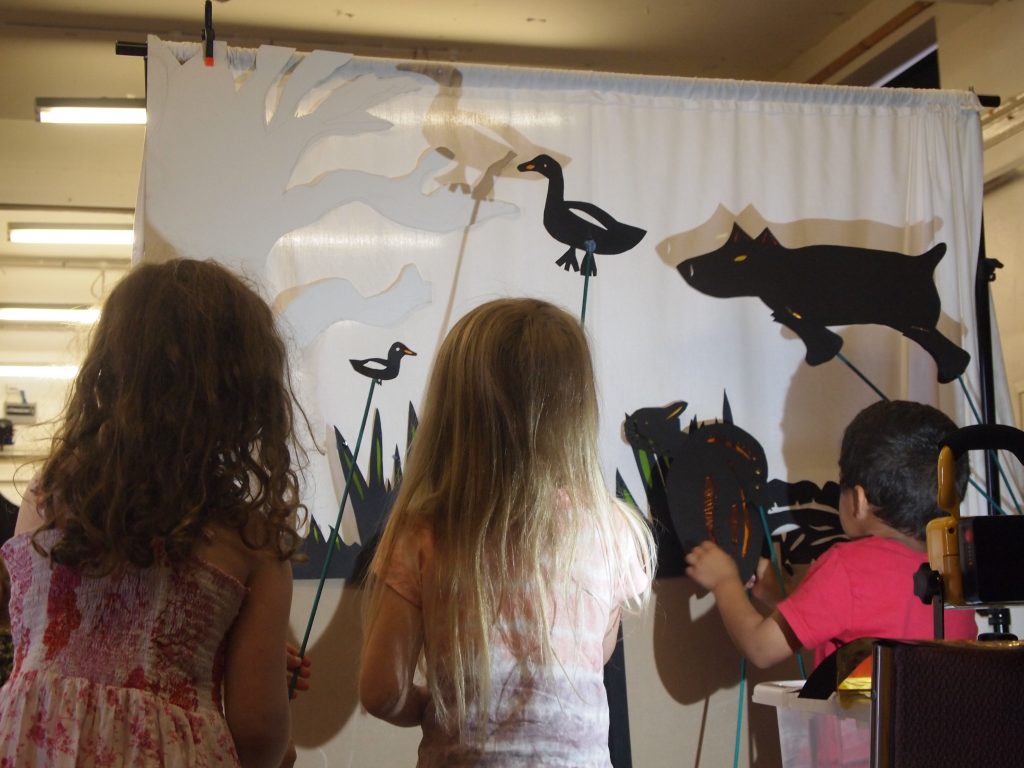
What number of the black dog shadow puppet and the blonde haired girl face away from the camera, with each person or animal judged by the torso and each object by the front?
1

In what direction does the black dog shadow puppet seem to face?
to the viewer's left

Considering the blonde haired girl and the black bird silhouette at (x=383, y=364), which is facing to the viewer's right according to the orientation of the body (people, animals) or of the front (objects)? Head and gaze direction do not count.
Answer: the black bird silhouette

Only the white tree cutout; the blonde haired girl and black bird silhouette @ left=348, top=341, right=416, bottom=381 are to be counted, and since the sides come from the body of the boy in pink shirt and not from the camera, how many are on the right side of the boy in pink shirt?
0

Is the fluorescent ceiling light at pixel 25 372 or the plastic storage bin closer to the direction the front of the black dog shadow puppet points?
the fluorescent ceiling light

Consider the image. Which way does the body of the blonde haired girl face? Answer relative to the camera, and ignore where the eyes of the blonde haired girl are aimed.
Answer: away from the camera

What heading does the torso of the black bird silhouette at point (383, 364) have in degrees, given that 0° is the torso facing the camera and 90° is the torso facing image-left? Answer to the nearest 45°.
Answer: approximately 270°

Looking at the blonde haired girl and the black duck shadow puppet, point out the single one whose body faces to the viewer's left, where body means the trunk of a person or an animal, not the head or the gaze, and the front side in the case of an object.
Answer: the black duck shadow puppet

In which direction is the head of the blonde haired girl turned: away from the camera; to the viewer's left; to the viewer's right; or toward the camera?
away from the camera

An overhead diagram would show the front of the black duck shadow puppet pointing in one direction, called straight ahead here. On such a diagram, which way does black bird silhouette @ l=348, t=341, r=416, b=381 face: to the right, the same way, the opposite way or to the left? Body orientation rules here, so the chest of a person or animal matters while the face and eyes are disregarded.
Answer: the opposite way

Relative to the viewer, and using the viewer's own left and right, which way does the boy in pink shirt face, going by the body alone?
facing away from the viewer and to the left of the viewer

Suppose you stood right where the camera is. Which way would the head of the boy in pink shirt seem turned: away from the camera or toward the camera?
away from the camera

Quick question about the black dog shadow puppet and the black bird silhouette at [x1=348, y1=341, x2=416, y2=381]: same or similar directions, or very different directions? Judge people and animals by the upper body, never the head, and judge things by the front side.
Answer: very different directions

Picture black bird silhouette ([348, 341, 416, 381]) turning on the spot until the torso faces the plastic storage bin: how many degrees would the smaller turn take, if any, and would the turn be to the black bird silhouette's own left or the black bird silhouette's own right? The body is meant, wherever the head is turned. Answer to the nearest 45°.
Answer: approximately 45° to the black bird silhouette's own right

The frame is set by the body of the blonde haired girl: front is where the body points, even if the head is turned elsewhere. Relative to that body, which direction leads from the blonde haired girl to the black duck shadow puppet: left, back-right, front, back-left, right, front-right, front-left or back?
front

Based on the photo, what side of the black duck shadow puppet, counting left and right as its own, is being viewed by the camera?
left
